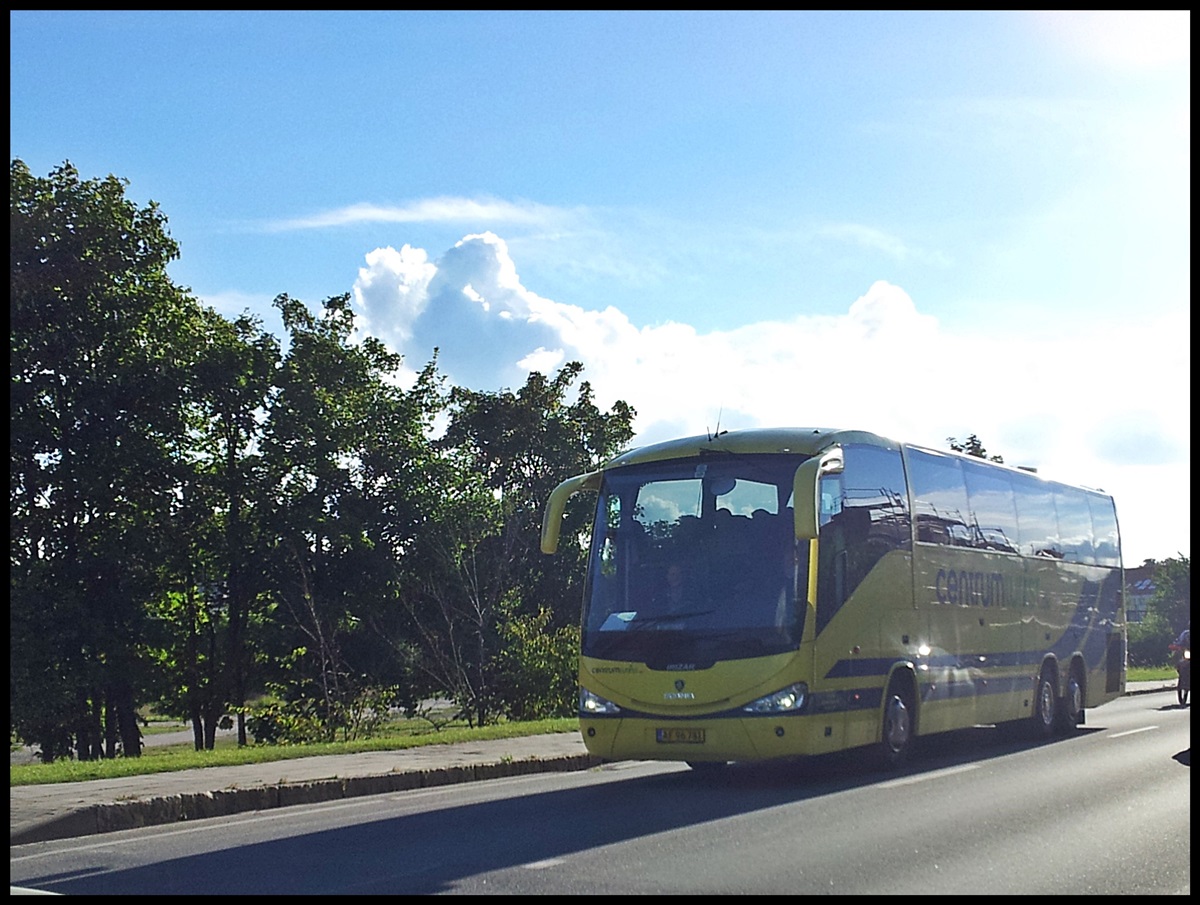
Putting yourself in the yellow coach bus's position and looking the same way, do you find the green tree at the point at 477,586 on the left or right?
on its right

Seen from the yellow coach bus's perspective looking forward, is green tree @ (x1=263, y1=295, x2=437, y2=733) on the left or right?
on its right

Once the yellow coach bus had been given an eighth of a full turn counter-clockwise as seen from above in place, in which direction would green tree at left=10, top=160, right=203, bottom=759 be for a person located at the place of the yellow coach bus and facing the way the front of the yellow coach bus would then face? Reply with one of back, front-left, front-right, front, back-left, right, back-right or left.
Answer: back-right

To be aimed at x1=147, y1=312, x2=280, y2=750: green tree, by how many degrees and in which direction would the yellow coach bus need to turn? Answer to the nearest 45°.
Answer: approximately 90° to its right

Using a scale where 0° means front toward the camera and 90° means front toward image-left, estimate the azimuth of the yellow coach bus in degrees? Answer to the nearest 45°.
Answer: approximately 45°
